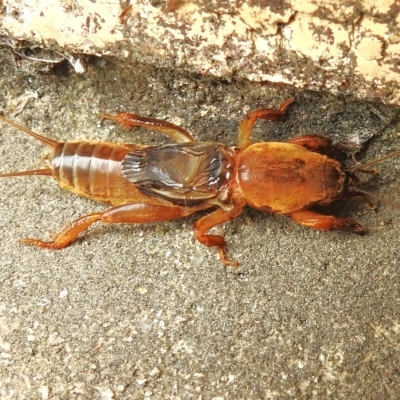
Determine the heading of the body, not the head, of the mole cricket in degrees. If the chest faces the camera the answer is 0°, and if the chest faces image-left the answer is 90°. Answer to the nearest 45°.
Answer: approximately 270°
